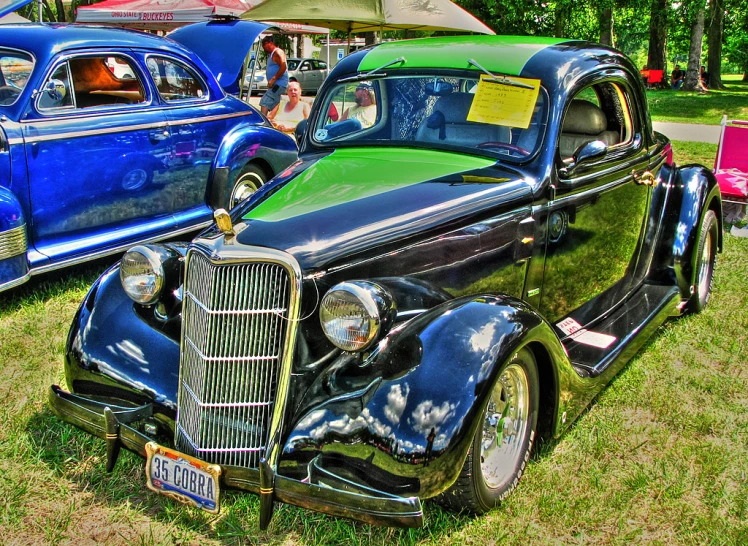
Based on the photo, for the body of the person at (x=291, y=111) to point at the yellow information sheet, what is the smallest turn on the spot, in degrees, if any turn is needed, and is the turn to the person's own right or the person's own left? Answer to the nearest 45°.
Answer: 0° — they already face it

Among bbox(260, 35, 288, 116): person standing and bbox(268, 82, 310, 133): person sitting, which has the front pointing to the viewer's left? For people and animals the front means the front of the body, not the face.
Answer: bbox(260, 35, 288, 116): person standing

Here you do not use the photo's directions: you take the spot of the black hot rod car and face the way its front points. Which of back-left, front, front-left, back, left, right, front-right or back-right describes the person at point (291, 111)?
back-right

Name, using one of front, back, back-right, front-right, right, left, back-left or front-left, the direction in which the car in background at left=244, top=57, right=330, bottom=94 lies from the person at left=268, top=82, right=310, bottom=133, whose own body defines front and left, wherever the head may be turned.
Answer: back

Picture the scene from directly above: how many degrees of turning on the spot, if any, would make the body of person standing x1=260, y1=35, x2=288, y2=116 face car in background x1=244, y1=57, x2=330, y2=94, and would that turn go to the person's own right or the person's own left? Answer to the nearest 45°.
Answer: approximately 90° to the person's own right

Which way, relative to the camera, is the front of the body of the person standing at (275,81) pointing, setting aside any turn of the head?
to the viewer's left

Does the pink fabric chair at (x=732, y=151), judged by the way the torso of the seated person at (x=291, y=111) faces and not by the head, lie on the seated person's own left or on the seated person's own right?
on the seated person's own left

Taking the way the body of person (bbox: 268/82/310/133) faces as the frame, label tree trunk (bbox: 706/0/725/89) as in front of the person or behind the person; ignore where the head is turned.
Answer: behind

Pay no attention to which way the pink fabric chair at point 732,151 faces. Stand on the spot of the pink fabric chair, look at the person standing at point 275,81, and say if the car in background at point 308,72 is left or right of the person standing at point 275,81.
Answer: right
